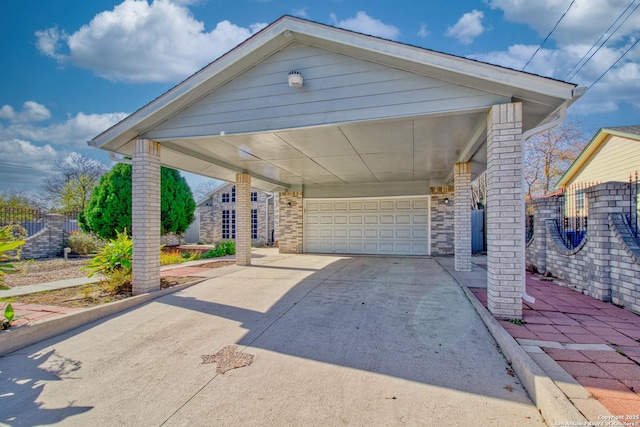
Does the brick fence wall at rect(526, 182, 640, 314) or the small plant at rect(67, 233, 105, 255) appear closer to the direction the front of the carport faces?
the brick fence wall

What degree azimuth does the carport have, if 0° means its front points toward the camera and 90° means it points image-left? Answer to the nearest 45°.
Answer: approximately 0°

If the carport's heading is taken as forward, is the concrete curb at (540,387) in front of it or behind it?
in front

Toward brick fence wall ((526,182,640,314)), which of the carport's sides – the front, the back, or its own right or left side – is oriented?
left

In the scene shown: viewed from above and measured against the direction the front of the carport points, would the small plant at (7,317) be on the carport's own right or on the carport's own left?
on the carport's own right

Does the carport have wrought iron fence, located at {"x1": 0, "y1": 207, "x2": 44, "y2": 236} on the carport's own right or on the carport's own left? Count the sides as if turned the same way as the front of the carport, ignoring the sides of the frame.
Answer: on the carport's own right

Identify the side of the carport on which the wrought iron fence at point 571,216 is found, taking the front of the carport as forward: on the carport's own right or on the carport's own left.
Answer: on the carport's own left

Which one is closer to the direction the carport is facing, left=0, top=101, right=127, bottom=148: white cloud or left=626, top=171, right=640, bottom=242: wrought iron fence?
the wrought iron fence

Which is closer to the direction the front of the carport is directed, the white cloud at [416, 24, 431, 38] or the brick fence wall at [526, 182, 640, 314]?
the brick fence wall

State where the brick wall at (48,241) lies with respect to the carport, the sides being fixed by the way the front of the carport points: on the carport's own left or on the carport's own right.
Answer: on the carport's own right

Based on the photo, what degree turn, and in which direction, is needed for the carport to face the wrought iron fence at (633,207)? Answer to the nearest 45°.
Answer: approximately 90° to its left
